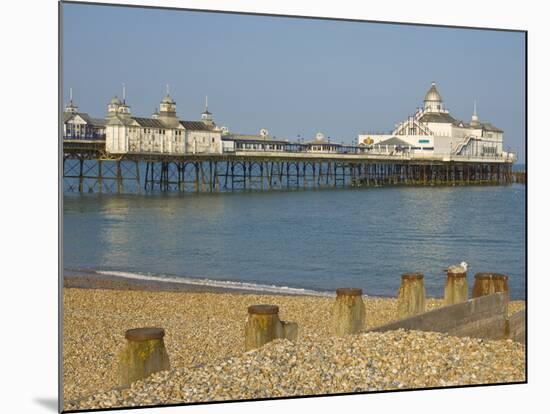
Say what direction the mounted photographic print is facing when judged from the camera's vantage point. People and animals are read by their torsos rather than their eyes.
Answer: facing the viewer and to the right of the viewer
